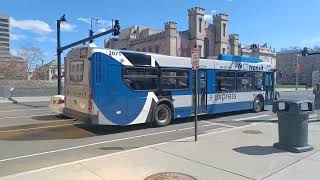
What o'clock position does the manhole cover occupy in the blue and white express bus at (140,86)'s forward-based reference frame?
The manhole cover is roughly at 4 o'clock from the blue and white express bus.

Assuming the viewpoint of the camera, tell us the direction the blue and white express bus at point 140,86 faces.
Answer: facing away from the viewer and to the right of the viewer

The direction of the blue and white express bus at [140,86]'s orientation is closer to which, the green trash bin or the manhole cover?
the green trash bin

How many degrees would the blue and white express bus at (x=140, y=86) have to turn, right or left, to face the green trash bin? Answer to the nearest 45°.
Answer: approximately 90° to its right

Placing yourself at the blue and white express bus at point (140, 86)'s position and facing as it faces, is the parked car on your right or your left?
on your left
